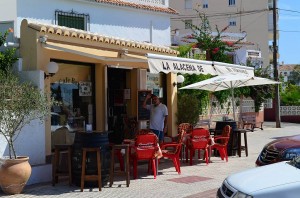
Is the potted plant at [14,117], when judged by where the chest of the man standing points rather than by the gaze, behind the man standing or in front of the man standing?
in front

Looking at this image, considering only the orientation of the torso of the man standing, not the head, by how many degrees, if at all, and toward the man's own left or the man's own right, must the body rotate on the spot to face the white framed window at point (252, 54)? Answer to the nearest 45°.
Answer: approximately 180°

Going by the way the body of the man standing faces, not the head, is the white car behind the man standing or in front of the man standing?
in front

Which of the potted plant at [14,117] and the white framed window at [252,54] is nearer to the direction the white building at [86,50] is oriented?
the potted plant

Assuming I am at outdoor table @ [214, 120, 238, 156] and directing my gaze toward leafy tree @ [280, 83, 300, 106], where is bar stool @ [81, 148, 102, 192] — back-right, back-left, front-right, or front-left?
back-left

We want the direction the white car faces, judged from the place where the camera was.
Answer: facing the viewer and to the left of the viewer

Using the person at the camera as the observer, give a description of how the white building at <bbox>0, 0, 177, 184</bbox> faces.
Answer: facing the viewer and to the right of the viewer
